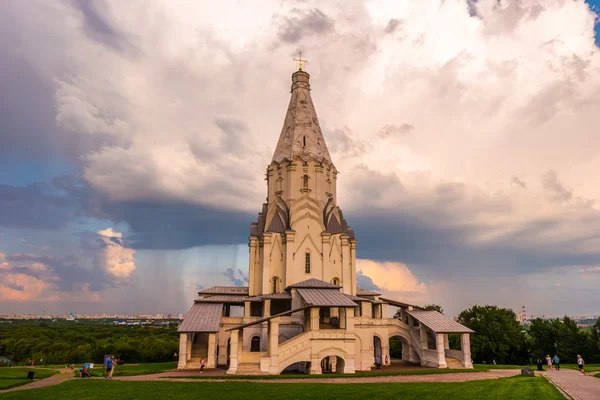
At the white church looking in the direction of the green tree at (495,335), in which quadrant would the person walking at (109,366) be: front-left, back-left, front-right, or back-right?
back-right

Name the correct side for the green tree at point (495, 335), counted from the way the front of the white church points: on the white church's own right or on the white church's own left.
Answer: on the white church's own left

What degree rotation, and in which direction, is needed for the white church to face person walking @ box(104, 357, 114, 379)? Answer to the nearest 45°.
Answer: approximately 45° to its right

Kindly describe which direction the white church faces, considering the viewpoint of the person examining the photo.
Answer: facing the viewer
